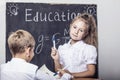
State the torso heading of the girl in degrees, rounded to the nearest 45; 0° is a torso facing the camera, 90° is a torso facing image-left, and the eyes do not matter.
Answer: approximately 45°

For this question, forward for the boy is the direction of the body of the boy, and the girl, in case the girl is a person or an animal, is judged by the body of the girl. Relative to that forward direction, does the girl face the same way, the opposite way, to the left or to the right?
the opposite way

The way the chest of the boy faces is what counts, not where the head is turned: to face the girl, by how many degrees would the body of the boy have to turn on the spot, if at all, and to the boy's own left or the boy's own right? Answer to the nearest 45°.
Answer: approximately 45° to the boy's own right

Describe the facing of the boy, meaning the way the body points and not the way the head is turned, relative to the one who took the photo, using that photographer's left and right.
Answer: facing away from the viewer and to the right of the viewer

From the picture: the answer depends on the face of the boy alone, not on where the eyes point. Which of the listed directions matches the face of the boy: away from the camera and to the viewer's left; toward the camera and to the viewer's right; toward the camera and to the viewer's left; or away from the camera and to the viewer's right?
away from the camera and to the viewer's right
